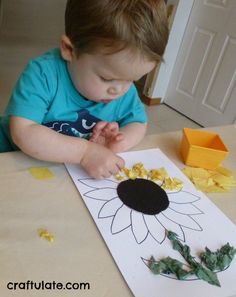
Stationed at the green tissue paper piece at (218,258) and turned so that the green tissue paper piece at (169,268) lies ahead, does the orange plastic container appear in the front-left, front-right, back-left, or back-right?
back-right

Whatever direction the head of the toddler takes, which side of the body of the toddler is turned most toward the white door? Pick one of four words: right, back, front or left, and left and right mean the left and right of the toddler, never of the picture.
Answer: left

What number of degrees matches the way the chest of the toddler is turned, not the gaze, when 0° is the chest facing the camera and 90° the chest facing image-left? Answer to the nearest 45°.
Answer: approximately 315°

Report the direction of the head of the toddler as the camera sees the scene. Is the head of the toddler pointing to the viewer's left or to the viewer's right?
to the viewer's right
